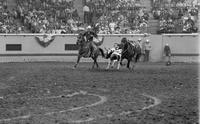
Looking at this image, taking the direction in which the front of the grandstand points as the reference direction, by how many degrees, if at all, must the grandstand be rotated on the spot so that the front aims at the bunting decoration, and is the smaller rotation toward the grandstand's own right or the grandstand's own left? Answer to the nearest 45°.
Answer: approximately 45° to the grandstand's own right

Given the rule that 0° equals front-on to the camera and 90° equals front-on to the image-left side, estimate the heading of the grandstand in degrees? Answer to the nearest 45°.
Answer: approximately 0°

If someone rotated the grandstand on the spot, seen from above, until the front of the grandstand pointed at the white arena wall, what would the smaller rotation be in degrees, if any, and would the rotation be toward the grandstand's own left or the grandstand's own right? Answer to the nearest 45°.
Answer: approximately 45° to the grandstand's own right

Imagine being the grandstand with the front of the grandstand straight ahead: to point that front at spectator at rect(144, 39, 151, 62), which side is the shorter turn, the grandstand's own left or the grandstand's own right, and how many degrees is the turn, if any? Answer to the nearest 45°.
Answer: approximately 45° to the grandstand's own left
